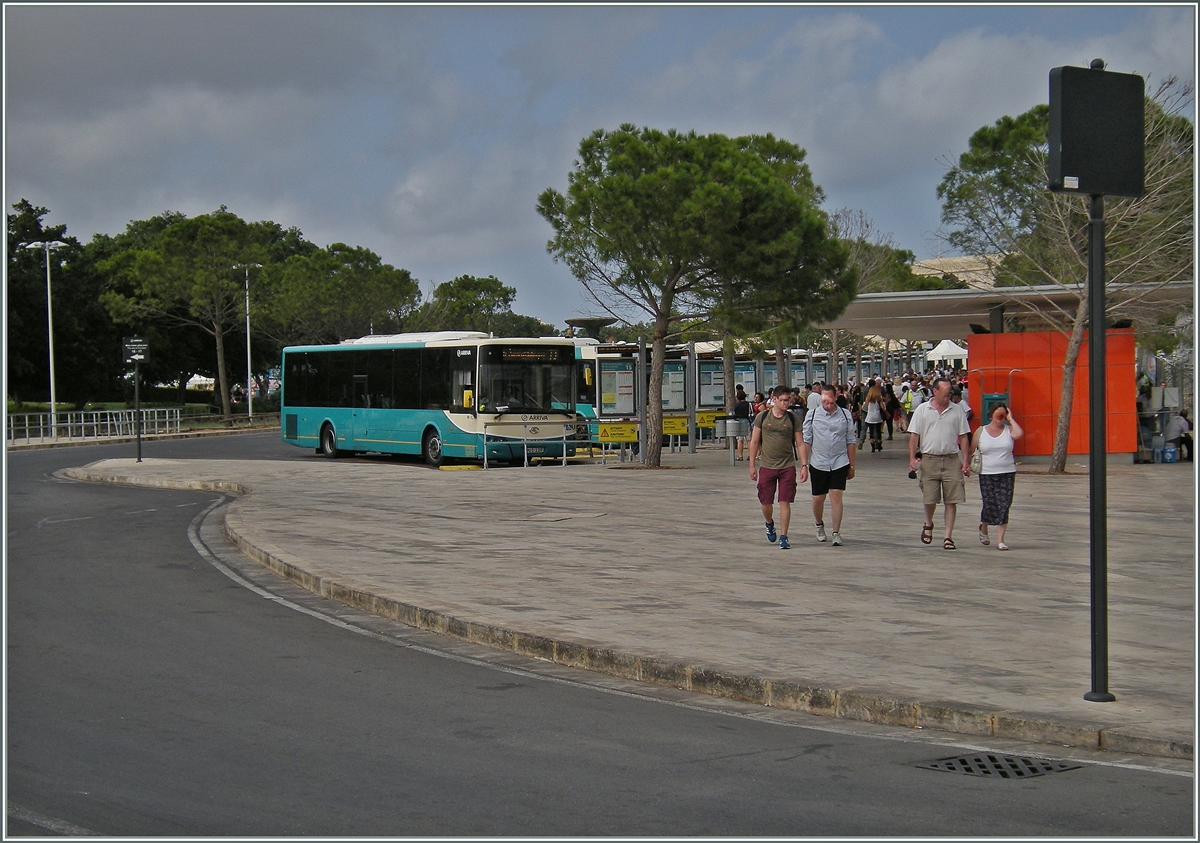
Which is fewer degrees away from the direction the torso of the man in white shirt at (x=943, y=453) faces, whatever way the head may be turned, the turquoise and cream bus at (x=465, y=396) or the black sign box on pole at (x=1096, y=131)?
the black sign box on pole

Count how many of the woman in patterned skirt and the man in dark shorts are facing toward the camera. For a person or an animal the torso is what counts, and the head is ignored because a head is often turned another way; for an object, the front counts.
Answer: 2

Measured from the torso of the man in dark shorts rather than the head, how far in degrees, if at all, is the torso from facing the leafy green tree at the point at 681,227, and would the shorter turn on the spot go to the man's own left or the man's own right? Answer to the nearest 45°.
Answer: approximately 180°

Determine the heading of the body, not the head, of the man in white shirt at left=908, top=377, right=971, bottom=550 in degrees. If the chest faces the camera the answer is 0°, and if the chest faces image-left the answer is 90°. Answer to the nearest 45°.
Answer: approximately 0°

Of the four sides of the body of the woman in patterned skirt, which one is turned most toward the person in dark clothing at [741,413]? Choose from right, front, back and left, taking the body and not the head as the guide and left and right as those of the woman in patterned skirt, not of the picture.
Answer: back

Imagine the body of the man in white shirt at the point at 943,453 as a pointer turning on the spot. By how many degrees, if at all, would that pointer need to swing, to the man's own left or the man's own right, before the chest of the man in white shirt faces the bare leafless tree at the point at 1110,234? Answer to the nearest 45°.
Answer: approximately 180°

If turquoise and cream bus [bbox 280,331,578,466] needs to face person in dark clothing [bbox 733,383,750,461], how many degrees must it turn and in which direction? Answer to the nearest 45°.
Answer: approximately 45° to its left

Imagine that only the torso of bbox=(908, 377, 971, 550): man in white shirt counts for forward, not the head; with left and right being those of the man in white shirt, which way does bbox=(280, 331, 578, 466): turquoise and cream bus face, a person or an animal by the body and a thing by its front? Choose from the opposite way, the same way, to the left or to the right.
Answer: to the left
